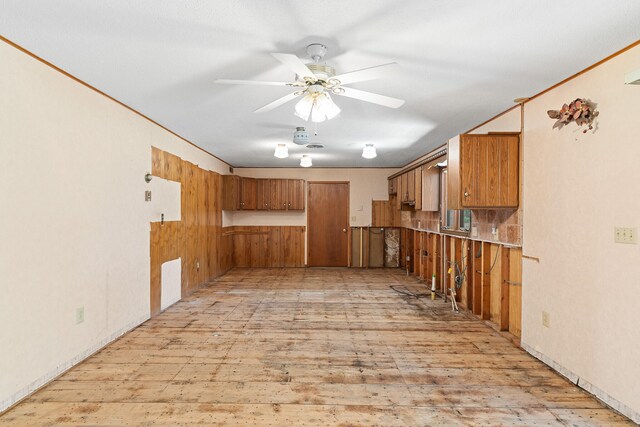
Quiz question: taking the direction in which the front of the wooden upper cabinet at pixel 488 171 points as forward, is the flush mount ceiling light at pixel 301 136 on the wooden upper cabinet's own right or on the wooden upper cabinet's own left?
on the wooden upper cabinet's own right

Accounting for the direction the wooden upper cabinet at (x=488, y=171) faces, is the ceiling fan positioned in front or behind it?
in front
